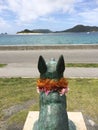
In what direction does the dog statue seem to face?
away from the camera
